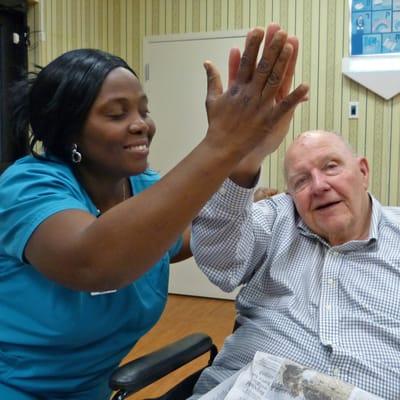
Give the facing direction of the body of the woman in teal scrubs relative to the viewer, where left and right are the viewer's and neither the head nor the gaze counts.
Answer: facing the viewer and to the right of the viewer

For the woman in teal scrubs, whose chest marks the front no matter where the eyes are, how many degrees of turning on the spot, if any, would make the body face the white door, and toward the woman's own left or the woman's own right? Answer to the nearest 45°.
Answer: approximately 135° to the woman's own left
